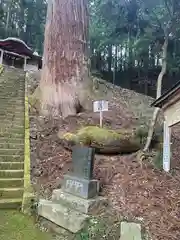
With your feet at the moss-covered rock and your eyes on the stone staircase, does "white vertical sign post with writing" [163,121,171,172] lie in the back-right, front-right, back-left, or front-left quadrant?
back-left

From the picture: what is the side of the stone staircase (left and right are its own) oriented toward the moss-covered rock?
left

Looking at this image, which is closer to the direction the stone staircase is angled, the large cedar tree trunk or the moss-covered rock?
the moss-covered rock

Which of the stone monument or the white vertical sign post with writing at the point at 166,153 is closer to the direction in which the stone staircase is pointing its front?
the stone monument

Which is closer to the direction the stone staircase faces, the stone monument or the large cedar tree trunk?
the stone monument

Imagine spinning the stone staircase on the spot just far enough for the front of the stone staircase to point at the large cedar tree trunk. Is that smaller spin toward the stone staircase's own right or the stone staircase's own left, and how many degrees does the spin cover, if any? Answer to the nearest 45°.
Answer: approximately 135° to the stone staircase's own left

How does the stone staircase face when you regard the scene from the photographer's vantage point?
facing the viewer

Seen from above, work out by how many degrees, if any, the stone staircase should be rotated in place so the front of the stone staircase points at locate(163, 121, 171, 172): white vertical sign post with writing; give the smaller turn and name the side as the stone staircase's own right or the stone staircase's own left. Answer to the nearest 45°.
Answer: approximately 90° to the stone staircase's own left

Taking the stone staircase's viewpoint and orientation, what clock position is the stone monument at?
The stone monument is roughly at 11 o'clock from the stone staircase.

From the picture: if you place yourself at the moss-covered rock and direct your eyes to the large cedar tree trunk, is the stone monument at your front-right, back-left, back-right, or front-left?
back-left
